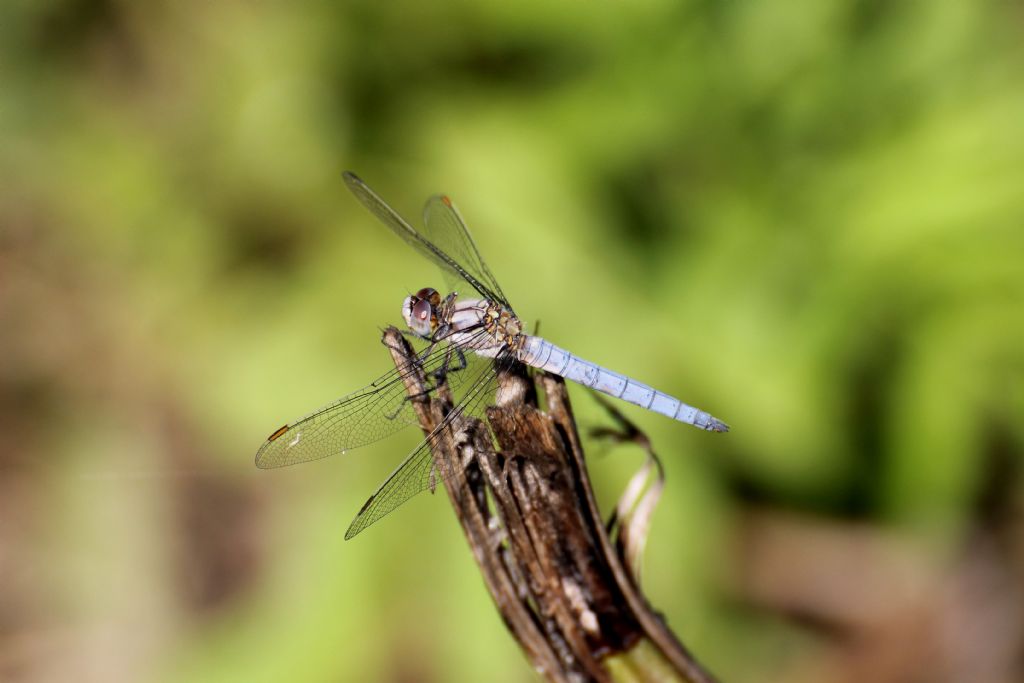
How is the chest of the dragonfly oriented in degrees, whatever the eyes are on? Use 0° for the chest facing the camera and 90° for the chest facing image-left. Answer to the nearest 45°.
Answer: approximately 90°
